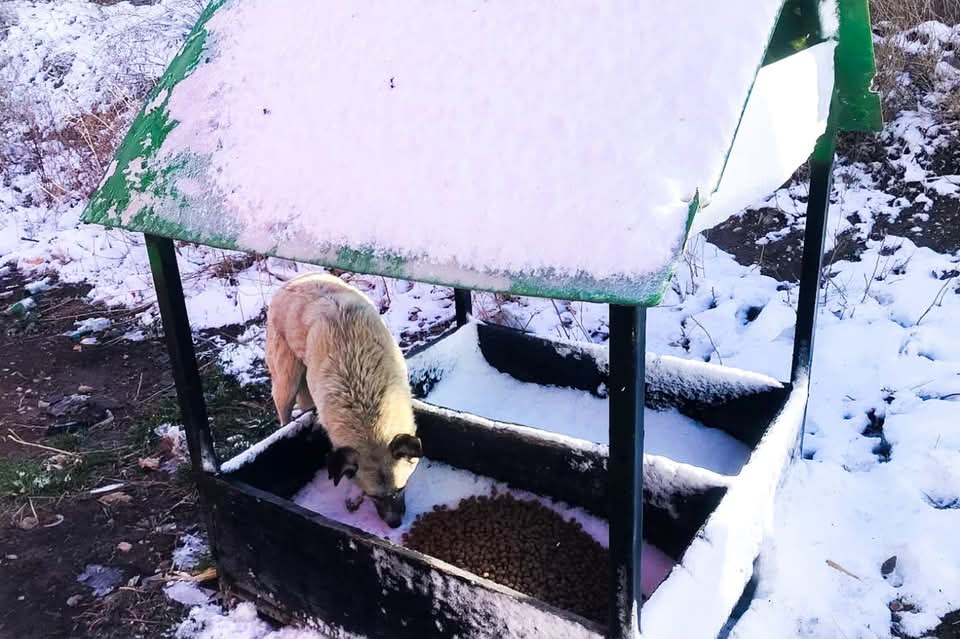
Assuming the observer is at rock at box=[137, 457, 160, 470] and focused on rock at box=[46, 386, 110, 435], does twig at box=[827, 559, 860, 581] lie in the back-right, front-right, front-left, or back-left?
back-right

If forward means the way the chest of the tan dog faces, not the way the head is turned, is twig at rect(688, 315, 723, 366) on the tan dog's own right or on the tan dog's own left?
on the tan dog's own left

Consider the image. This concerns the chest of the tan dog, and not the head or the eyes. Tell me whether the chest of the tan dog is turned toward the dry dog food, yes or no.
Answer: yes

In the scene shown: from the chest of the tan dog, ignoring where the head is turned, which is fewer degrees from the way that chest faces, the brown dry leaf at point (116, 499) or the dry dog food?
the dry dog food

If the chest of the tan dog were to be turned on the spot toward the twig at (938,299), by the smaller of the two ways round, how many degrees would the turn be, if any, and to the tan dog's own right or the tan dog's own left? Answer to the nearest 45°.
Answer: approximately 45° to the tan dog's own left

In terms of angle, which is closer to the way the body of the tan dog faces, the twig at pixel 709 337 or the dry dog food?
the dry dog food

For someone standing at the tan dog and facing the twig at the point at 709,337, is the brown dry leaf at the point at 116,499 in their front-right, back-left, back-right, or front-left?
back-left

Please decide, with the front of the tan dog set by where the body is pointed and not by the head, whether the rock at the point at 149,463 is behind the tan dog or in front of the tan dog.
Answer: behind

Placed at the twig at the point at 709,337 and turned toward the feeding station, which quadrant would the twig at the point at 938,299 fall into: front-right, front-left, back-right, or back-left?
back-left

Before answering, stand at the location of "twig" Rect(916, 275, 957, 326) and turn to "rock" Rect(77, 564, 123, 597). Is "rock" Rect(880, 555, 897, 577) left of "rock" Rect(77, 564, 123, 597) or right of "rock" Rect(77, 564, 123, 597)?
left

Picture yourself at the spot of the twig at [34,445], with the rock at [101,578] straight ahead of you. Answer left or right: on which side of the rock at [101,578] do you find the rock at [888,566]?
left

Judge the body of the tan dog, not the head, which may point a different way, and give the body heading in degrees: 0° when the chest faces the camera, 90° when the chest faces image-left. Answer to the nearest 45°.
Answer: approximately 315°
